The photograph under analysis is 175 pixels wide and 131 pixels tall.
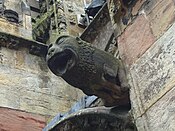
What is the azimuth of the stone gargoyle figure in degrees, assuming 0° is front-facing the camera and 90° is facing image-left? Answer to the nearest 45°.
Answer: approximately 45°

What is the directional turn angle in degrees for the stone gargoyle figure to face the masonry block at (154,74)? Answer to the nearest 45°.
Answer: approximately 135° to its left

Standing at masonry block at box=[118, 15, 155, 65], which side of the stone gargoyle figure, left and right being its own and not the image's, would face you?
back
